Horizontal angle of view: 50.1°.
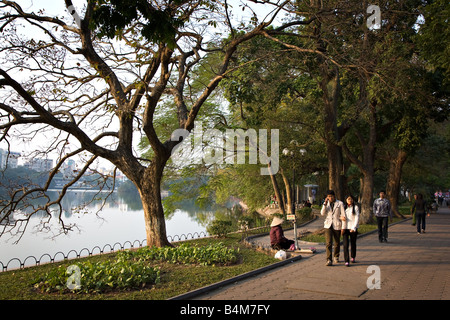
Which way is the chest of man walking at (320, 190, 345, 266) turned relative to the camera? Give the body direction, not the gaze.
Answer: toward the camera

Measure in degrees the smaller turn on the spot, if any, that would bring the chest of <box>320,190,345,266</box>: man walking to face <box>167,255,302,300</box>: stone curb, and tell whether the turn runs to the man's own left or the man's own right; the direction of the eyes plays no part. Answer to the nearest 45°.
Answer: approximately 45° to the man's own right

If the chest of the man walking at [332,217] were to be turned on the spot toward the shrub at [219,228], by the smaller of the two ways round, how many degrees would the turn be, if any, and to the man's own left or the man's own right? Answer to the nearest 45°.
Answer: approximately 135° to the man's own right

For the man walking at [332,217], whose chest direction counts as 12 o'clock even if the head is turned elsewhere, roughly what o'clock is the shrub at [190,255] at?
The shrub is roughly at 3 o'clock from the man walking.

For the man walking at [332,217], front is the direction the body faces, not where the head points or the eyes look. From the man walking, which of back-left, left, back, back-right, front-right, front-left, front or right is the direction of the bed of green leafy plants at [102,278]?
front-right

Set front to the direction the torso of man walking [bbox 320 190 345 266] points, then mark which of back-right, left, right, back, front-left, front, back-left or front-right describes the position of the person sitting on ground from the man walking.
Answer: back-right
